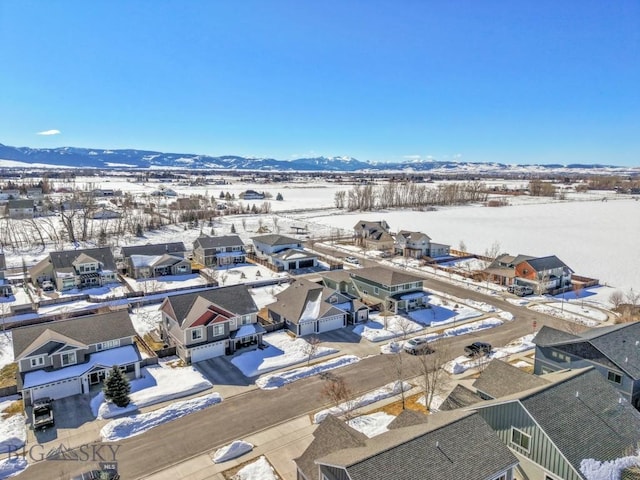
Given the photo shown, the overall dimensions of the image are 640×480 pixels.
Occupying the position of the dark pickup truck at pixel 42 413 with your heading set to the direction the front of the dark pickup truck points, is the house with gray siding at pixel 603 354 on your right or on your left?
on your right

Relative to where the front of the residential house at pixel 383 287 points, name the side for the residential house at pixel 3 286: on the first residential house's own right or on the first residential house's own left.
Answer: on the first residential house's own right

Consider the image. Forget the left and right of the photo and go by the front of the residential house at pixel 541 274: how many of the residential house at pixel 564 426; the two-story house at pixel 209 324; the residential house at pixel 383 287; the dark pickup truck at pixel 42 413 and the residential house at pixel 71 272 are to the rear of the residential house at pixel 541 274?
0

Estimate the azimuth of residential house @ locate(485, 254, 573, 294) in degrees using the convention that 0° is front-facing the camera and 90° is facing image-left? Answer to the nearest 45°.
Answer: approximately 45°

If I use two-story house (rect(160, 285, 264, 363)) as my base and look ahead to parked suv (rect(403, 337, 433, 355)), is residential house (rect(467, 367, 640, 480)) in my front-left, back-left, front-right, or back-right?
front-right

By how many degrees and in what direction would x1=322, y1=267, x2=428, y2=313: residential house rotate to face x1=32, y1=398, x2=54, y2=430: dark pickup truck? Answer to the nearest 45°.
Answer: approximately 90° to its right

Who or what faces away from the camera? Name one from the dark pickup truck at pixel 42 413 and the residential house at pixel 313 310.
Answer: the dark pickup truck

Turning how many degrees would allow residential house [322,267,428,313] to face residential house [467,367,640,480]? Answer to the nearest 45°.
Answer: approximately 45° to its right

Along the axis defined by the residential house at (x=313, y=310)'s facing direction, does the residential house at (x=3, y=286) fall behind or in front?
behind

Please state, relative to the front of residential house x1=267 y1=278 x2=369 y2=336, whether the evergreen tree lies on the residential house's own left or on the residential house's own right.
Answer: on the residential house's own right

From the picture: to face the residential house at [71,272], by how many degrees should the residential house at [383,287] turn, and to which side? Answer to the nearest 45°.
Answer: approximately 135° to its right

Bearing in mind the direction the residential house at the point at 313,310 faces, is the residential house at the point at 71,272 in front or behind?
behind

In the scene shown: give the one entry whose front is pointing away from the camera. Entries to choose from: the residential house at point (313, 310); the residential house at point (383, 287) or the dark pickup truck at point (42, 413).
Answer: the dark pickup truck

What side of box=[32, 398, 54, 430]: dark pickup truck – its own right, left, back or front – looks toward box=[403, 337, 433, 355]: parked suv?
right

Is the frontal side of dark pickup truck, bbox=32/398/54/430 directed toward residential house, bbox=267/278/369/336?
no

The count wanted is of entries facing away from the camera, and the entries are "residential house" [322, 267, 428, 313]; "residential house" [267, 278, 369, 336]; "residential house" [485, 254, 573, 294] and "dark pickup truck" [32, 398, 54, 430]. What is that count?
1

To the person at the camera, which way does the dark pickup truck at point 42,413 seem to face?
facing away from the viewer
